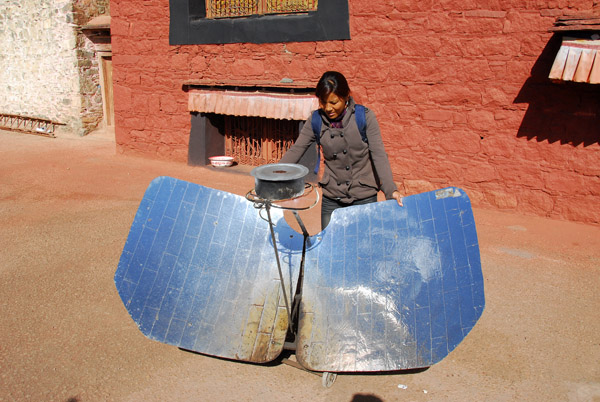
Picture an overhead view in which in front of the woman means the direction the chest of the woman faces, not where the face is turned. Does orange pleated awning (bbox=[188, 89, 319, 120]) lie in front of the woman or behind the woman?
behind

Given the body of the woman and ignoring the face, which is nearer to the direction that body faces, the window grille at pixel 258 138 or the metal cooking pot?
the metal cooking pot

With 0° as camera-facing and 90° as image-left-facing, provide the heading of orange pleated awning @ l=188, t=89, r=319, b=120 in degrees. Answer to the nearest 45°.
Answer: approximately 0°

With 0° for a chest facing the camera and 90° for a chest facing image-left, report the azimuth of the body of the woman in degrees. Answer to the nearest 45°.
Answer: approximately 0°

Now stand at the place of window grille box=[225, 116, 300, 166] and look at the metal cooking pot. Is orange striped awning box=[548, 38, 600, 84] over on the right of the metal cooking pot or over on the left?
left

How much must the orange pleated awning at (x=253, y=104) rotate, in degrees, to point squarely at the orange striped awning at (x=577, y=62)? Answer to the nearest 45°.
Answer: approximately 45° to its left

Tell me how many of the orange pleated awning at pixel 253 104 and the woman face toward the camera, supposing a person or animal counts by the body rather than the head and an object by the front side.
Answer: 2
